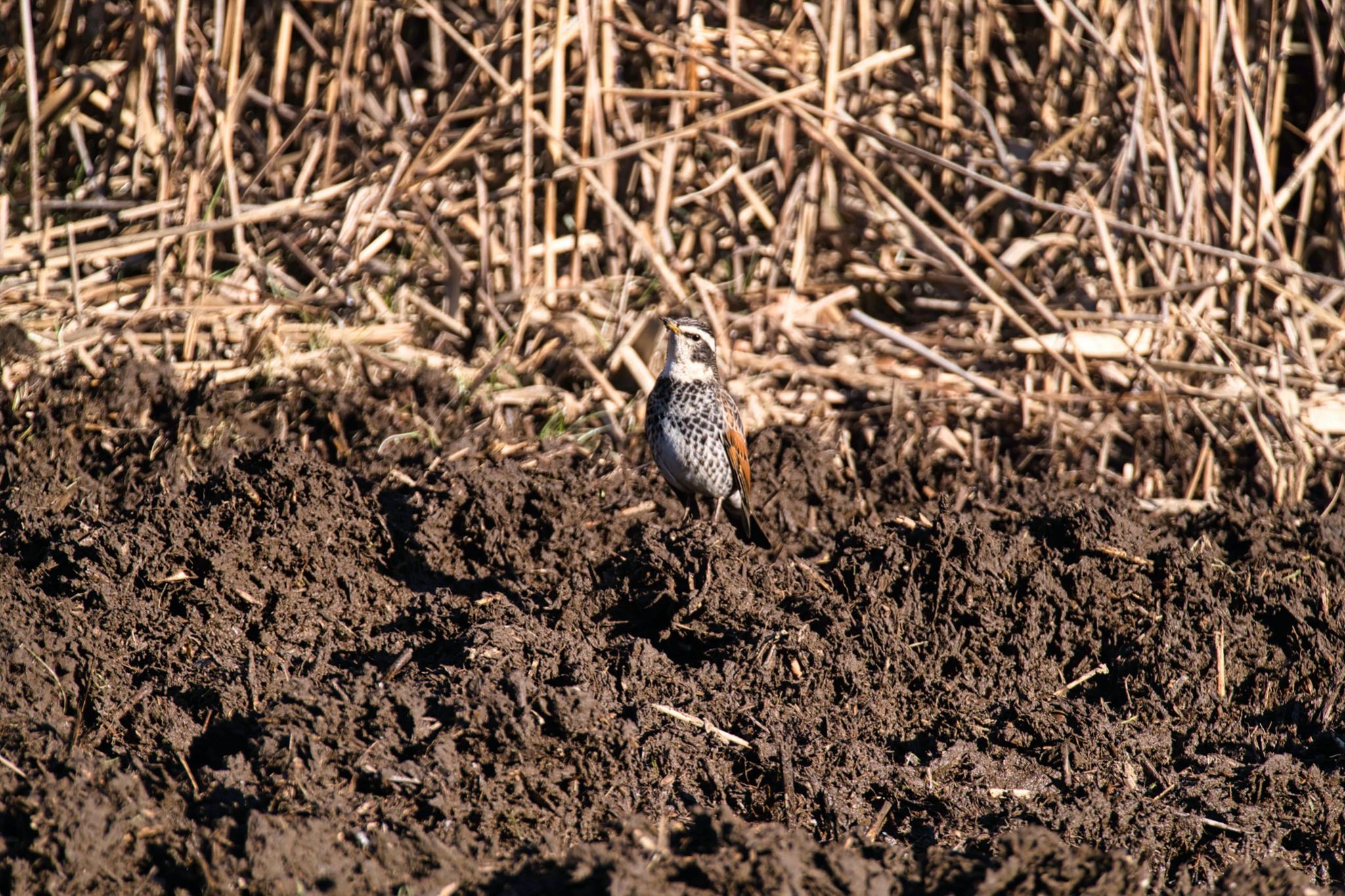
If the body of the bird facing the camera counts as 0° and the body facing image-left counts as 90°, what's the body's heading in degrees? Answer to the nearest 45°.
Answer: approximately 45°

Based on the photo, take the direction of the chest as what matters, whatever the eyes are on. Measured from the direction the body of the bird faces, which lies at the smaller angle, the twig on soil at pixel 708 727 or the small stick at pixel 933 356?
the twig on soil

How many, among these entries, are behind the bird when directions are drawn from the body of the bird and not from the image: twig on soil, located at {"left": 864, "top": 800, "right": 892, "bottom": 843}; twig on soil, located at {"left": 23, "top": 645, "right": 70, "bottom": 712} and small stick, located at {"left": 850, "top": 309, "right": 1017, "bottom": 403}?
1

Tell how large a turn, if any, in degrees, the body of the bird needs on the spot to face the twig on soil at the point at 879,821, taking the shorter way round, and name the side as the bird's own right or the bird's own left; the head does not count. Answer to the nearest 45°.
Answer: approximately 45° to the bird's own left

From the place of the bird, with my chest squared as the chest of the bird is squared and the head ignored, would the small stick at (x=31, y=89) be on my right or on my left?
on my right

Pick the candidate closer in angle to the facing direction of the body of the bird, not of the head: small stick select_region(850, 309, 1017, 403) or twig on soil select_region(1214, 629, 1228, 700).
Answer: the twig on soil

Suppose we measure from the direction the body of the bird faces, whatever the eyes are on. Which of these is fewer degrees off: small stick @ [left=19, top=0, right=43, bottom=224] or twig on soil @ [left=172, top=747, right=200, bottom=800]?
the twig on soil

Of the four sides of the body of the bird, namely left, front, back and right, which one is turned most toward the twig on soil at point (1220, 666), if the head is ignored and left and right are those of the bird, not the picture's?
left

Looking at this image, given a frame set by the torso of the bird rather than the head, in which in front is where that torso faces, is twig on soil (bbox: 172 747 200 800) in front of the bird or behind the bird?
in front

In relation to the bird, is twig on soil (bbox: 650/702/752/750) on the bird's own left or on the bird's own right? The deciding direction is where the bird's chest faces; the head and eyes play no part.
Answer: on the bird's own left
